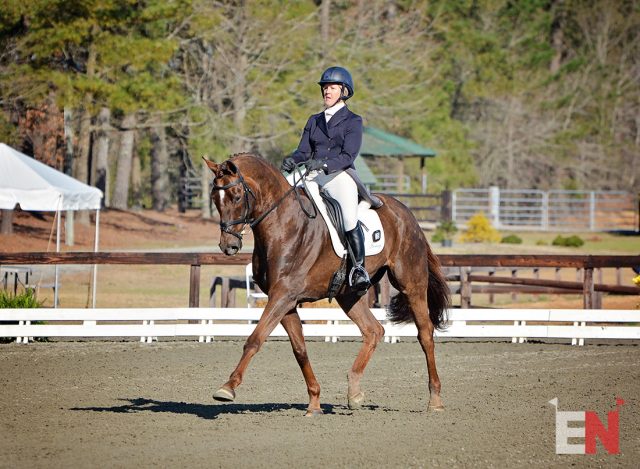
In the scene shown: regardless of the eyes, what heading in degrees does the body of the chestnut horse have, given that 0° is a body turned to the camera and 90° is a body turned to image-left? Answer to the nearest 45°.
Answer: approximately 45°

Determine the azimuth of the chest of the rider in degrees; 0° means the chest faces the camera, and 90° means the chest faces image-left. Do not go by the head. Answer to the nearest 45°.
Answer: approximately 45°

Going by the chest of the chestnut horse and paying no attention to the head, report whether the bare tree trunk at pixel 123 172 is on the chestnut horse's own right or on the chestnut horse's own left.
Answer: on the chestnut horse's own right

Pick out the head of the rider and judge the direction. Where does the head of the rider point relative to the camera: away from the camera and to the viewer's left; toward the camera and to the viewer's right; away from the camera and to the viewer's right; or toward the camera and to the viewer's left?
toward the camera and to the viewer's left

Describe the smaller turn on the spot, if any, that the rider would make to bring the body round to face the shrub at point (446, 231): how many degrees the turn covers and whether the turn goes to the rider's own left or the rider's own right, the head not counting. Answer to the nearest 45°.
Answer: approximately 135° to the rider's own right

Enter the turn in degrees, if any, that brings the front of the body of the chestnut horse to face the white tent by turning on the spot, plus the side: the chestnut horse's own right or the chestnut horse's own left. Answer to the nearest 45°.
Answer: approximately 90° to the chestnut horse's own right

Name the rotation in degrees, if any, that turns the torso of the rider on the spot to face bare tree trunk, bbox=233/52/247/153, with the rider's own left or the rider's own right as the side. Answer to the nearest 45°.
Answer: approximately 135° to the rider's own right

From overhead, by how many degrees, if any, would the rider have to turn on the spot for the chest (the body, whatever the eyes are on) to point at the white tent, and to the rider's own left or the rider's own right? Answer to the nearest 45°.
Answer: approximately 90° to the rider's own right
